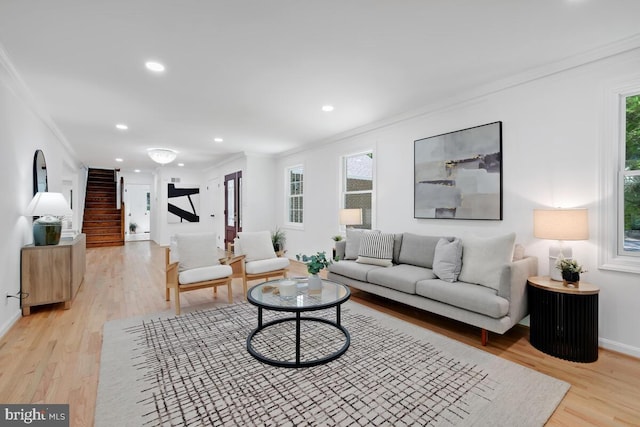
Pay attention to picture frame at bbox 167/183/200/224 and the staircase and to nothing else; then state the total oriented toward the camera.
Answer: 2

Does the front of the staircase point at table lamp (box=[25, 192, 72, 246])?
yes

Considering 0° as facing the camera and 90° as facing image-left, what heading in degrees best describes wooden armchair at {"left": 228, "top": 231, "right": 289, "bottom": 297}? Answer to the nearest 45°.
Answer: approximately 315°

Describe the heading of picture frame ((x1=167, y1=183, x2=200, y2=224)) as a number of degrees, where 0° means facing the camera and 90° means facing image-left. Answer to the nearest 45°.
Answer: approximately 0°

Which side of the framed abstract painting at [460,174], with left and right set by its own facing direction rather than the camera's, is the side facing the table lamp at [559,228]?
left

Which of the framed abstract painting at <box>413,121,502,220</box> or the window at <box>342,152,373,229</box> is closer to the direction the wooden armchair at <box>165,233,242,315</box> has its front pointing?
the framed abstract painting

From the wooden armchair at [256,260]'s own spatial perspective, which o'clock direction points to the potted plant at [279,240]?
The potted plant is roughly at 8 o'clock from the wooden armchair.

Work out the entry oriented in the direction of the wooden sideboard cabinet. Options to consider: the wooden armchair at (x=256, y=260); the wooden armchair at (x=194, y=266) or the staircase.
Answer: the staircase

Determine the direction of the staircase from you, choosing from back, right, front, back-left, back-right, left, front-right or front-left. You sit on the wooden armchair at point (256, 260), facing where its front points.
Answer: back

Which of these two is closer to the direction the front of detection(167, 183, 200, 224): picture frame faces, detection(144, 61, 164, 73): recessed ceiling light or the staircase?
the recessed ceiling light
